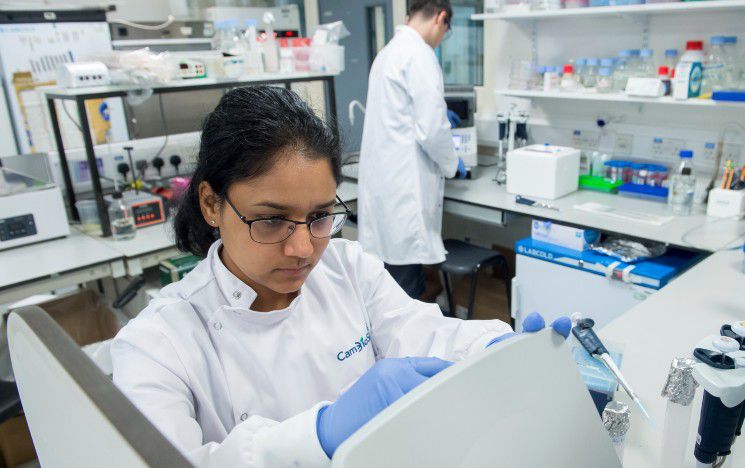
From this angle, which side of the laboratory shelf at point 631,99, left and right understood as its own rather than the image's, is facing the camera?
front

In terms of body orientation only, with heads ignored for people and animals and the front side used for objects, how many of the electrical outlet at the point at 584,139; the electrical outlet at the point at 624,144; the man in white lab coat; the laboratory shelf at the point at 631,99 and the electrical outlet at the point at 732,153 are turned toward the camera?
4

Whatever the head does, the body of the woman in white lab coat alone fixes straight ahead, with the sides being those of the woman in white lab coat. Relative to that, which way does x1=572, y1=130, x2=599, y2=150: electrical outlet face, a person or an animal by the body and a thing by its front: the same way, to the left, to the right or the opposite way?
to the right

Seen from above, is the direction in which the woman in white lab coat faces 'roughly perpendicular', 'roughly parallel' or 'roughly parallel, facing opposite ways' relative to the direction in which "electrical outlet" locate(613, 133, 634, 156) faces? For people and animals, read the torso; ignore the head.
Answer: roughly perpendicular

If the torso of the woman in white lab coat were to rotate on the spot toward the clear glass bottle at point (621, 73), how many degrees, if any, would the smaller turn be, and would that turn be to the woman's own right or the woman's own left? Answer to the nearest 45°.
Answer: approximately 90° to the woman's own left

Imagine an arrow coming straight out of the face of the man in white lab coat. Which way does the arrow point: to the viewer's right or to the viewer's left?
to the viewer's right

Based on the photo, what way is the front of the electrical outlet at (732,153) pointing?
toward the camera

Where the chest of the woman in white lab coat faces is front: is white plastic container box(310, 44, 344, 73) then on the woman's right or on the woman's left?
on the woman's left

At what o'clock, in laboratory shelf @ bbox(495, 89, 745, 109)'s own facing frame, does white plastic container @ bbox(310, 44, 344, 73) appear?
The white plastic container is roughly at 3 o'clock from the laboratory shelf.

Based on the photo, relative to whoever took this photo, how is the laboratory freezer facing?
facing the viewer and to the left of the viewer

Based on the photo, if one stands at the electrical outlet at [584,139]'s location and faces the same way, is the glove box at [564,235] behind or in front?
in front
